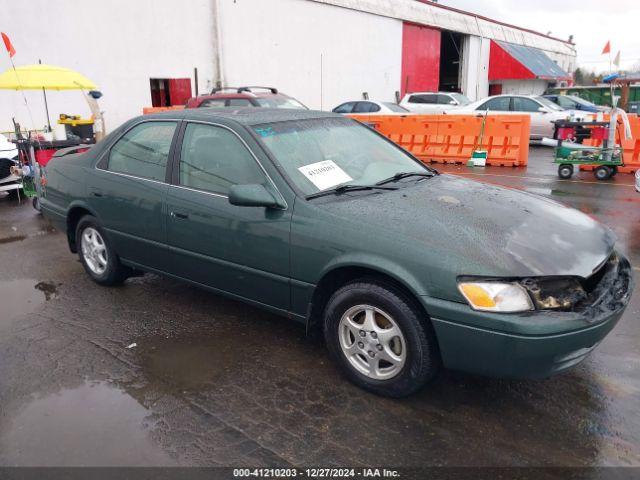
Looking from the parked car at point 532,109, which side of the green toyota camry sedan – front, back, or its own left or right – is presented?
left

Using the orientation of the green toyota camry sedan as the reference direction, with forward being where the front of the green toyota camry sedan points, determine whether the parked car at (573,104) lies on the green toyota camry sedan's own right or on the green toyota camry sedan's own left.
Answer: on the green toyota camry sedan's own left

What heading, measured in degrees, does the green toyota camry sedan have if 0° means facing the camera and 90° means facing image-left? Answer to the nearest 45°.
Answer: approximately 315°

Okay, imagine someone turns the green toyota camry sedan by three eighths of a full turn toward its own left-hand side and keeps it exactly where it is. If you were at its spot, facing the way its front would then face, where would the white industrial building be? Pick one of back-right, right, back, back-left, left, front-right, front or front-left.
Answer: front

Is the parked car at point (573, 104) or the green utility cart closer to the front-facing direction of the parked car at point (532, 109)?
the green utility cart

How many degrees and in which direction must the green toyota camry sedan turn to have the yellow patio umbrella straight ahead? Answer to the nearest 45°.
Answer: approximately 180°

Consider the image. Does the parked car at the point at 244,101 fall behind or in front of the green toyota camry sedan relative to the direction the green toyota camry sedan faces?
behind
